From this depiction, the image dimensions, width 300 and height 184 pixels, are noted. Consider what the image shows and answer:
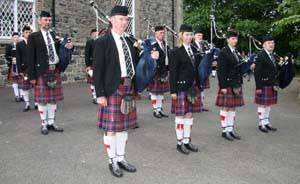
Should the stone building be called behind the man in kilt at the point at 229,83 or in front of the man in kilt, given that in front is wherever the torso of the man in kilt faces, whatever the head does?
behind

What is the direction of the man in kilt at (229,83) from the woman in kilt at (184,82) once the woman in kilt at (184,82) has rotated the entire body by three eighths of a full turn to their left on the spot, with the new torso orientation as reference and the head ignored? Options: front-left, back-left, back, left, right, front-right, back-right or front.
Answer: front-right

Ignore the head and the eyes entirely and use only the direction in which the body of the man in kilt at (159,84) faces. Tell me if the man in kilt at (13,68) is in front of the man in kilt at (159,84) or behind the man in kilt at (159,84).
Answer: behind

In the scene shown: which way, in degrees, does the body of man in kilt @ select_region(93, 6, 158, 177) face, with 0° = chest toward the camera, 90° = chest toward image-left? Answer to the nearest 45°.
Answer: approximately 315°

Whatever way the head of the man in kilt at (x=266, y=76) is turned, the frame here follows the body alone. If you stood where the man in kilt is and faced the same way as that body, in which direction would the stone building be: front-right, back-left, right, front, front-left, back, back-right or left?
back

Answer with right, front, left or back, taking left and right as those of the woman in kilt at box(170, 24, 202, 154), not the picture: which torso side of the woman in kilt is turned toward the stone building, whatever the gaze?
back

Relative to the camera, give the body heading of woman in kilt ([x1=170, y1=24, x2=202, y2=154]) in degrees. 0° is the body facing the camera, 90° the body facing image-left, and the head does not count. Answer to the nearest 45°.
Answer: approximately 315°

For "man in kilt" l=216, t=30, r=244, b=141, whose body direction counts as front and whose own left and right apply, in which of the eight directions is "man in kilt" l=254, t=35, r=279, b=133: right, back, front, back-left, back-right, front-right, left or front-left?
left

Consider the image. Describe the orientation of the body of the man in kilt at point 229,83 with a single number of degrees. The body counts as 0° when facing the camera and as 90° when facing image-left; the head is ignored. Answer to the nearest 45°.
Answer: approximately 315°
